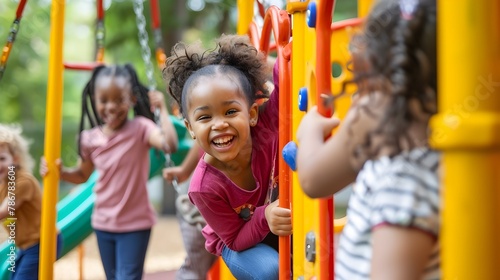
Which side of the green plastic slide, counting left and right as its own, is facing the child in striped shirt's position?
left

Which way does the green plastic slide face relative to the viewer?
to the viewer's left

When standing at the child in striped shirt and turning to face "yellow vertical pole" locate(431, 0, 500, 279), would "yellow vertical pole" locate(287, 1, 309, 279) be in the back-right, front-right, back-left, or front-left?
back-left

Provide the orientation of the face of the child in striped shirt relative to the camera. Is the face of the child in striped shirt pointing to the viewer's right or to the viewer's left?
to the viewer's left

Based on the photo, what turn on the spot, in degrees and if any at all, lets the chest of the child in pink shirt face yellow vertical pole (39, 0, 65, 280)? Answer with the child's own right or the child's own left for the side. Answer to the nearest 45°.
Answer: approximately 45° to the child's own right

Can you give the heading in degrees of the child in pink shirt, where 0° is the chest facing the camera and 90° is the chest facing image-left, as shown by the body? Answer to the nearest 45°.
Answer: approximately 0°

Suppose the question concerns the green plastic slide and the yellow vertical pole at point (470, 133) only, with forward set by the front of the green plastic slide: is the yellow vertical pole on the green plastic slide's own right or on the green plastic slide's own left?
on the green plastic slide's own left

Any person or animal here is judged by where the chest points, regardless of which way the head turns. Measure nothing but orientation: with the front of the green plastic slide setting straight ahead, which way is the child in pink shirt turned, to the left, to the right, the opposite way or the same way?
to the left
